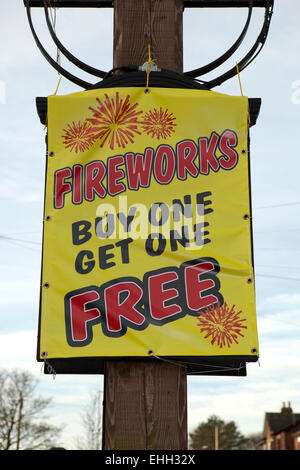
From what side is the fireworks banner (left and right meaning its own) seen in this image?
front
